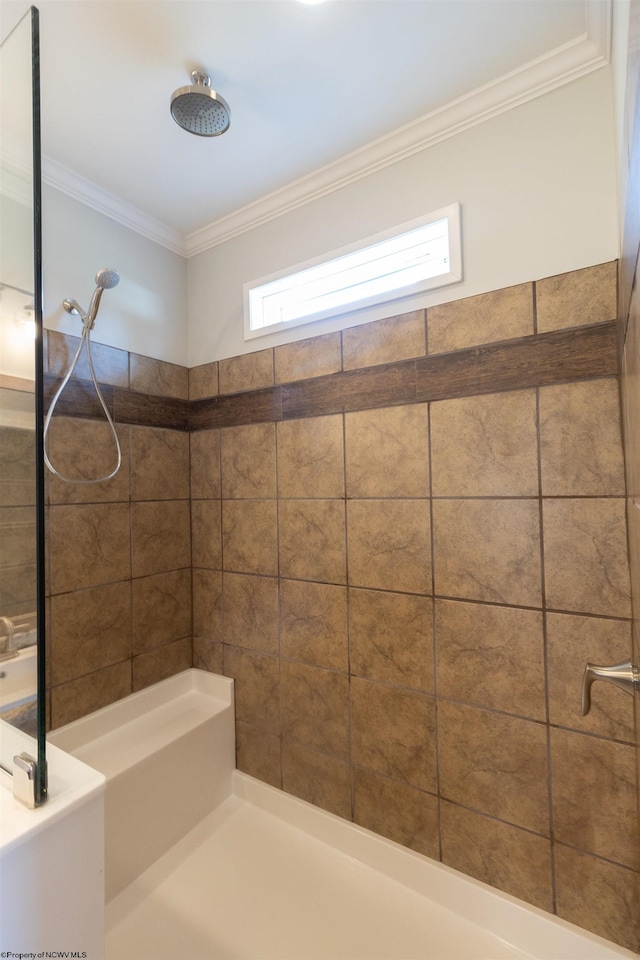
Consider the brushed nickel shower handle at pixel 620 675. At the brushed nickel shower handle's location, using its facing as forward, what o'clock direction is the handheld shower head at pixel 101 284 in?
The handheld shower head is roughly at 12 o'clock from the brushed nickel shower handle.

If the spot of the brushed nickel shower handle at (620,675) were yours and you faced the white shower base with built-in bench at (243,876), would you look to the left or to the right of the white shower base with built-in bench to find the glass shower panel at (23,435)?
left

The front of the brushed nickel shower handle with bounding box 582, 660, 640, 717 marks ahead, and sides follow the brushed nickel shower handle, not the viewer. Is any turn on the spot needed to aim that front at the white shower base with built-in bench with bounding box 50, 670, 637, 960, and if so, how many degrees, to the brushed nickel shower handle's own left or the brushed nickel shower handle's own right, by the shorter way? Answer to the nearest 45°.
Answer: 0° — it already faces it

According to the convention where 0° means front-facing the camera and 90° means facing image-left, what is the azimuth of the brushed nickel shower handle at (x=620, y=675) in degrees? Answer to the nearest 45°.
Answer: approximately 90°
